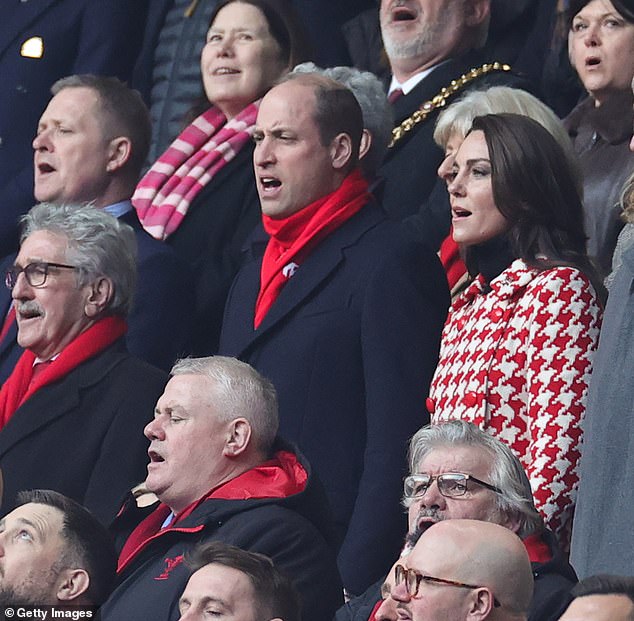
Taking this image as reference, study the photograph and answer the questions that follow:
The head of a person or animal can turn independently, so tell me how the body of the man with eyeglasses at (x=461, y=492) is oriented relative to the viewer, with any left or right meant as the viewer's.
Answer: facing the viewer and to the left of the viewer

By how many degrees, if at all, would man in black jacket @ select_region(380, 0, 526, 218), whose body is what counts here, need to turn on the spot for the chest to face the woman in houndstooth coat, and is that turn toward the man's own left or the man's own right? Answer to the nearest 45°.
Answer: approximately 45° to the man's own left

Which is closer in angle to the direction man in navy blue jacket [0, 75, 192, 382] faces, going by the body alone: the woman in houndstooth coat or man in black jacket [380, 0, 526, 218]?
the woman in houndstooth coat

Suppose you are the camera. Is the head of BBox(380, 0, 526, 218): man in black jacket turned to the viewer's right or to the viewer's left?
to the viewer's left

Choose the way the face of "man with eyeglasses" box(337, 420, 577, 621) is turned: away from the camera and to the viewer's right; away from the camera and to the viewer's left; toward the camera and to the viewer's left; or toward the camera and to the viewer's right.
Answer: toward the camera and to the viewer's left

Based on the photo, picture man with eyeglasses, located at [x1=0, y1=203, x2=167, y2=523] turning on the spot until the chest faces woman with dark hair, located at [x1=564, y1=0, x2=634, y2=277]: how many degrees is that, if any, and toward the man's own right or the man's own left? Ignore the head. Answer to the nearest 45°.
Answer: approximately 135° to the man's own left

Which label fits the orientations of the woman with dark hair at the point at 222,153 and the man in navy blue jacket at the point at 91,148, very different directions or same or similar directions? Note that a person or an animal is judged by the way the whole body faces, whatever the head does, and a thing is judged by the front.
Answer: same or similar directions

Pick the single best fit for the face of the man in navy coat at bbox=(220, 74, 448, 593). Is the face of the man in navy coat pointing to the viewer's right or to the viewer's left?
to the viewer's left

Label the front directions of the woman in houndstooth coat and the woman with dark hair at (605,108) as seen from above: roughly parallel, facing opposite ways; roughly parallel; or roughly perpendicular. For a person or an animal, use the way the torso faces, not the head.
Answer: roughly parallel
